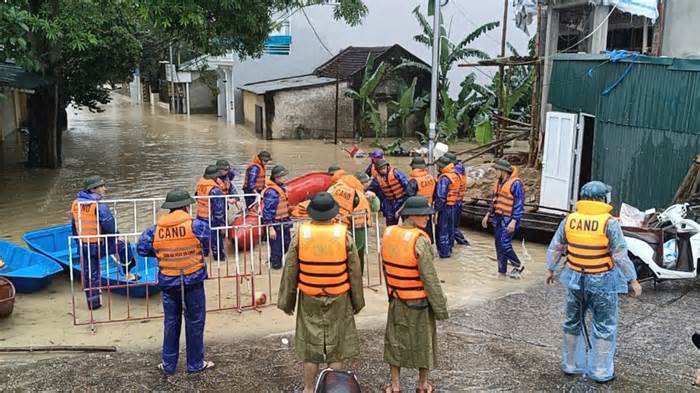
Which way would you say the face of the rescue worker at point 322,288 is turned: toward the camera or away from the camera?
away from the camera

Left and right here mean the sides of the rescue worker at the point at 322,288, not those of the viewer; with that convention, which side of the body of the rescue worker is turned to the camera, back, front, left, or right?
back

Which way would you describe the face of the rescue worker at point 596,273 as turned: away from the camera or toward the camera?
away from the camera

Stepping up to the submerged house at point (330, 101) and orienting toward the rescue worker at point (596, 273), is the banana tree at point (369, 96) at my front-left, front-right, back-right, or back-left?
front-left

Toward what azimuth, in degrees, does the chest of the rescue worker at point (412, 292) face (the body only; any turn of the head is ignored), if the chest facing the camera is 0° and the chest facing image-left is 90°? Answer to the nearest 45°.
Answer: approximately 225°

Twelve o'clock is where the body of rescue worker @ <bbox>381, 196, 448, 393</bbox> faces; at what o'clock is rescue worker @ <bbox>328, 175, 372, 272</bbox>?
rescue worker @ <bbox>328, 175, 372, 272</bbox> is roughly at 10 o'clock from rescue worker @ <bbox>381, 196, 448, 393</bbox>.

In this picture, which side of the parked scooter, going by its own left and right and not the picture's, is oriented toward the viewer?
right

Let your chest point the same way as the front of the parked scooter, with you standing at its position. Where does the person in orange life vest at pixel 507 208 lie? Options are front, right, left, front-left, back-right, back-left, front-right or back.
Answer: back

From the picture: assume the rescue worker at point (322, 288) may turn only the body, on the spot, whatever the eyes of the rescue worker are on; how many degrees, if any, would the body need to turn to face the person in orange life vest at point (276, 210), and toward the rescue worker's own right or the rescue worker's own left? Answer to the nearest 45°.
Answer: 0° — they already face them

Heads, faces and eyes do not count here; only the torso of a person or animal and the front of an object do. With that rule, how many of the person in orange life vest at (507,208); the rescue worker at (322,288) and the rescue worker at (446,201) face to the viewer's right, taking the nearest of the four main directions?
0

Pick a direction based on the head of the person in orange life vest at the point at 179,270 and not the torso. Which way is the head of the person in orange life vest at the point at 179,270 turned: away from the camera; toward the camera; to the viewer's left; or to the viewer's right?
away from the camera

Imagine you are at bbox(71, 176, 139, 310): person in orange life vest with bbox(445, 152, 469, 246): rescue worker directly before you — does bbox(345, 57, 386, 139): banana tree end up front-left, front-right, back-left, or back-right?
front-left

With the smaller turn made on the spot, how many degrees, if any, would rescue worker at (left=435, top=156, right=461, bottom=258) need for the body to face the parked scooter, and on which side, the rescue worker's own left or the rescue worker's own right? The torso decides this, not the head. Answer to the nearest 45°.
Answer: approximately 135° to the rescue worker's own left

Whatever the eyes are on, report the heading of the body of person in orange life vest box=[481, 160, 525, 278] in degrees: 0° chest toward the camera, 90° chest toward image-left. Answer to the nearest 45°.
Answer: approximately 45°
